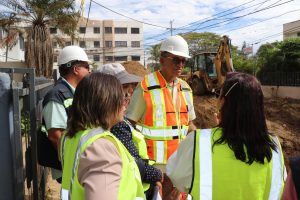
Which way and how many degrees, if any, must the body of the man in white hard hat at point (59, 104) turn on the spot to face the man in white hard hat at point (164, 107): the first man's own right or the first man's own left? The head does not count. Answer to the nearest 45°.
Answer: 0° — they already face them

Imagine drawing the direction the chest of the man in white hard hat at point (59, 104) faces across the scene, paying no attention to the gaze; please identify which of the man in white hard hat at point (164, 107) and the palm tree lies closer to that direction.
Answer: the man in white hard hat

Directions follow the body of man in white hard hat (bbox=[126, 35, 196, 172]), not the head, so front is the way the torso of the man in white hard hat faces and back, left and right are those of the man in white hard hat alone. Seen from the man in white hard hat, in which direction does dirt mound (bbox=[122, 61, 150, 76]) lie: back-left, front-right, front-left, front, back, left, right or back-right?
back-left

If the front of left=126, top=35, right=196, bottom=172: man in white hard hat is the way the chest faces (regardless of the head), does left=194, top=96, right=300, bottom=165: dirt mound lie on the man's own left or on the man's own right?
on the man's own left

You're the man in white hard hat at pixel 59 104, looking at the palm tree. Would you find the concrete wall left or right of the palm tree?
right

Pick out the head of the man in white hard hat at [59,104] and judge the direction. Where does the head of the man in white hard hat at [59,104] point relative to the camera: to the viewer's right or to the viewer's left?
to the viewer's right

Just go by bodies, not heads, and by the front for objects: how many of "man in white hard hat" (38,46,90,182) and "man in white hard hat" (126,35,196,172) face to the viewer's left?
0

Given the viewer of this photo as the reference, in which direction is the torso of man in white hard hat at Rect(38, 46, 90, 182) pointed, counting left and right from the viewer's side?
facing to the right of the viewer

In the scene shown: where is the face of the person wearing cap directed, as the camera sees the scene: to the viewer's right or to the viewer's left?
to the viewer's right

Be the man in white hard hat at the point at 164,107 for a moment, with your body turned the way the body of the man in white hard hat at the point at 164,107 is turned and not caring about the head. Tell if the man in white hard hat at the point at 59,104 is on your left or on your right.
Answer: on your right

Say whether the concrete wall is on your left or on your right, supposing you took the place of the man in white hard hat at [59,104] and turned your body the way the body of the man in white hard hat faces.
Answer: on your left
